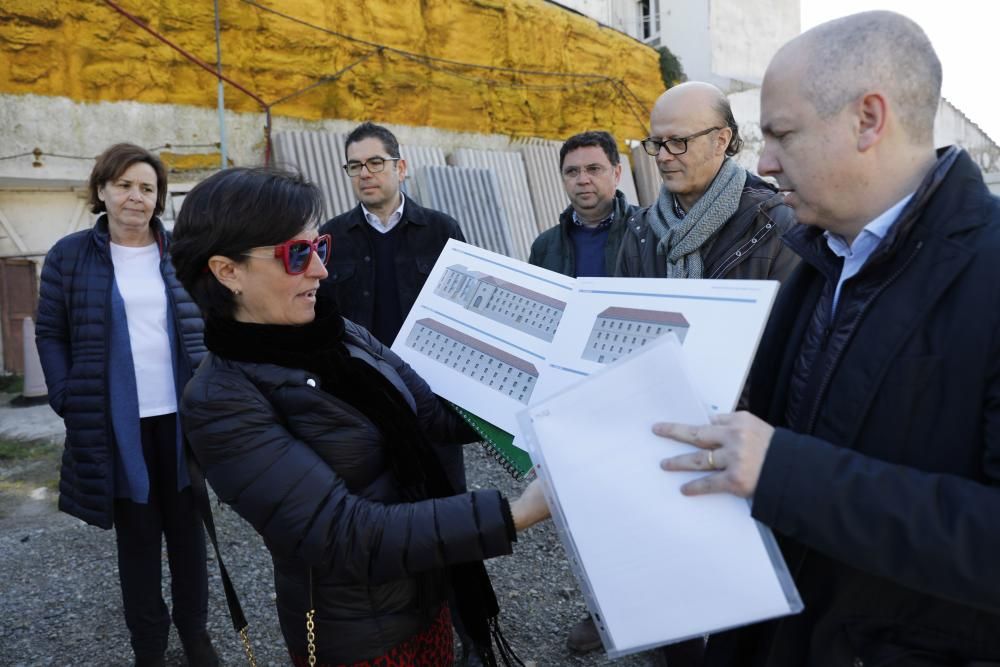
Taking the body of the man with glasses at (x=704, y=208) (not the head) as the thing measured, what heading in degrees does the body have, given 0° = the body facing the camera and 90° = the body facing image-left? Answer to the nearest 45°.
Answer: approximately 45°

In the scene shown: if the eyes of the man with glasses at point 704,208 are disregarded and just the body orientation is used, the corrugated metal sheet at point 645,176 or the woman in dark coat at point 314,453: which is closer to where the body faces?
the woman in dark coat

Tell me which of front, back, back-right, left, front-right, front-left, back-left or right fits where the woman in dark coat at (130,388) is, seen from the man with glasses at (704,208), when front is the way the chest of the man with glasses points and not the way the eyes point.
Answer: front-right

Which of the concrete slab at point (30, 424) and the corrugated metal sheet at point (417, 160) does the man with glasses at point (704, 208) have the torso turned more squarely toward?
the concrete slab

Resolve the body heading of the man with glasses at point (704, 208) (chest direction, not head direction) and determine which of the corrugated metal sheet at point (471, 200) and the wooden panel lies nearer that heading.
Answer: the wooden panel

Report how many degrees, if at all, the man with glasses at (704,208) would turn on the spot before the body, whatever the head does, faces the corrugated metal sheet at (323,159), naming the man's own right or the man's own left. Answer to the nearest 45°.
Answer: approximately 90° to the man's own right

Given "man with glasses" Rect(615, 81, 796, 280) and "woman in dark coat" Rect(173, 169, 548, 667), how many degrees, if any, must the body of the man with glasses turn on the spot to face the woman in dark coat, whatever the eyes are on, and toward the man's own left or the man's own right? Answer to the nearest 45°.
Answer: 0° — they already face them

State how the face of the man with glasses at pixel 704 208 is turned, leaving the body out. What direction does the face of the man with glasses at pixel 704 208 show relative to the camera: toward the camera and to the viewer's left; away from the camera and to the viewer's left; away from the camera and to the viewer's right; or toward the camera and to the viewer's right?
toward the camera and to the viewer's left

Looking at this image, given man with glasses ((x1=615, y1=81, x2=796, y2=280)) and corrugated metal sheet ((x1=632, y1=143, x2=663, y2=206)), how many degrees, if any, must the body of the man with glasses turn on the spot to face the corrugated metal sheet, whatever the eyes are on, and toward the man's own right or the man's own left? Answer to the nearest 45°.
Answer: approximately 135° to the man's own right

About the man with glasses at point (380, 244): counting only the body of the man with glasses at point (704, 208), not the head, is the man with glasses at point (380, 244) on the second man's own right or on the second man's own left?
on the second man's own right

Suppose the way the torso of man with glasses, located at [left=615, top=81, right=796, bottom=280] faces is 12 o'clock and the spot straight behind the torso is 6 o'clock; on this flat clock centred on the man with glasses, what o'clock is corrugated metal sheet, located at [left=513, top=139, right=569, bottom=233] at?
The corrugated metal sheet is roughly at 4 o'clock from the man with glasses.

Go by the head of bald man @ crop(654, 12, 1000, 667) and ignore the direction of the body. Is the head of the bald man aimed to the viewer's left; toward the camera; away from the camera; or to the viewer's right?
to the viewer's left
